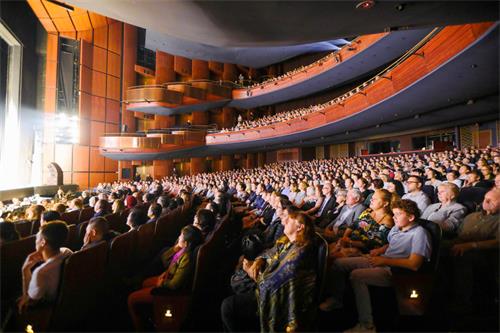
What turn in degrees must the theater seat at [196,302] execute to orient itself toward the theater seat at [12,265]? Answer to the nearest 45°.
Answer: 0° — it already faces it

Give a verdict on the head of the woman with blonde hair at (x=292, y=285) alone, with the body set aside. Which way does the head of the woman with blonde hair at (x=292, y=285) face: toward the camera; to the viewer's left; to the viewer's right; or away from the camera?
to the viewer's left

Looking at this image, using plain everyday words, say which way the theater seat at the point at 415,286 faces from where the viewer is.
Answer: facing to the left of the viewer

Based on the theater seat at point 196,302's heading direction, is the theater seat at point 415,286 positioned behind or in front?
behind

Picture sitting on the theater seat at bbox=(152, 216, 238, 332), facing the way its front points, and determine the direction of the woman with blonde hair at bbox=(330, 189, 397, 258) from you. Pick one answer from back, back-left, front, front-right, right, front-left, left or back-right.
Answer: back

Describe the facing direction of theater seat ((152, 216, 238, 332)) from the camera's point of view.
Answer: facing to the left of the viewer

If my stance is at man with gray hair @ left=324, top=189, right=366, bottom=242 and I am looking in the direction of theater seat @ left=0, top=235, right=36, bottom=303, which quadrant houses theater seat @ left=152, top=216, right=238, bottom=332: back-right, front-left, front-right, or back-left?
front-left

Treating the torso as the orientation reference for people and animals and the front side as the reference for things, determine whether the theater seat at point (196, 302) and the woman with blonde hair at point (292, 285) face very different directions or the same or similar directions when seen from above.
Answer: same or similar directions

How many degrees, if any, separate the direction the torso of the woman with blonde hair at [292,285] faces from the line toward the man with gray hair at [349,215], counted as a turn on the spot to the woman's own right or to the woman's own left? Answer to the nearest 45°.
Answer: approximately 135° to the woman's own right

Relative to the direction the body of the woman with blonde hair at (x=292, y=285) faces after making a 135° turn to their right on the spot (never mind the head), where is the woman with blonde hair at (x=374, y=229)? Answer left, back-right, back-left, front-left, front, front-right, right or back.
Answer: front

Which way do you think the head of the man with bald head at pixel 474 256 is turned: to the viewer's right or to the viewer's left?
to the viewer's left

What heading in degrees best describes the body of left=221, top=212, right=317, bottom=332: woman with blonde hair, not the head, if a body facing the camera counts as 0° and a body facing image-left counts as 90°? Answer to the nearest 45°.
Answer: approximately 90°
